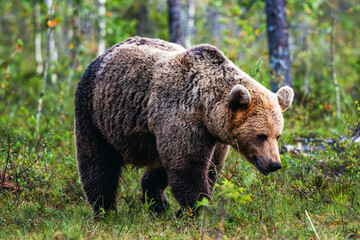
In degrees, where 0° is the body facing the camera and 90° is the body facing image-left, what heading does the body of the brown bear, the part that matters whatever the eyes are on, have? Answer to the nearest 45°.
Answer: approximately 315°

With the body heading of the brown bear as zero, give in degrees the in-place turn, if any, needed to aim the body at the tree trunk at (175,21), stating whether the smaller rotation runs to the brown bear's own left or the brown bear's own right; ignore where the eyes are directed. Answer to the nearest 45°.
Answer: approximately 135° to the brown bear's own left

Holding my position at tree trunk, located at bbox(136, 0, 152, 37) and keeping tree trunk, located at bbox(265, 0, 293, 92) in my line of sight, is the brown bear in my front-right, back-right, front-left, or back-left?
front-right

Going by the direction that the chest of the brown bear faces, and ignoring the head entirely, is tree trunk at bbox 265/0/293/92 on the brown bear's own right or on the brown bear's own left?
on the brown bear's own left

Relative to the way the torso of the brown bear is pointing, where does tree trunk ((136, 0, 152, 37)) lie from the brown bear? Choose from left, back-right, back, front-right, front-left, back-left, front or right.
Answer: back-left
